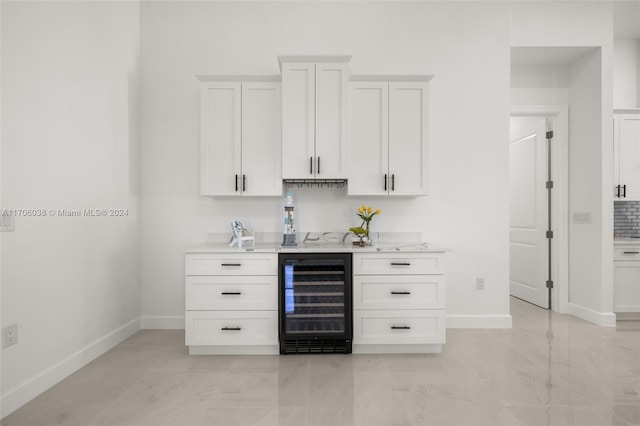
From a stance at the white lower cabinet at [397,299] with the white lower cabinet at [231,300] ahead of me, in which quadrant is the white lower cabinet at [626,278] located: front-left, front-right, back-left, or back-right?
back-right

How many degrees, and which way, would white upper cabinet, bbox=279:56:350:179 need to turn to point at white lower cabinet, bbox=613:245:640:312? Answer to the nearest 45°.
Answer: approximately 90° to its left

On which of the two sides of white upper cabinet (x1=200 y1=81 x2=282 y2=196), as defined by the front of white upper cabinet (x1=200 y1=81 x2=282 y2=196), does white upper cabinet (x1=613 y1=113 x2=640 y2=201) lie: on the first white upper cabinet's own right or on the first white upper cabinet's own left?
on the first white upper cabinet's own left

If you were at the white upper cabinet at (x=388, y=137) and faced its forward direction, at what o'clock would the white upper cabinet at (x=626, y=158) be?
the white upper cabinet at (x=626, y=158) is roughly at 8 o'clock from the white upper cabinet at (x=388, y=137).

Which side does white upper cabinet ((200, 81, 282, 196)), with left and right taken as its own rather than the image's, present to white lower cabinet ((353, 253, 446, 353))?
left
